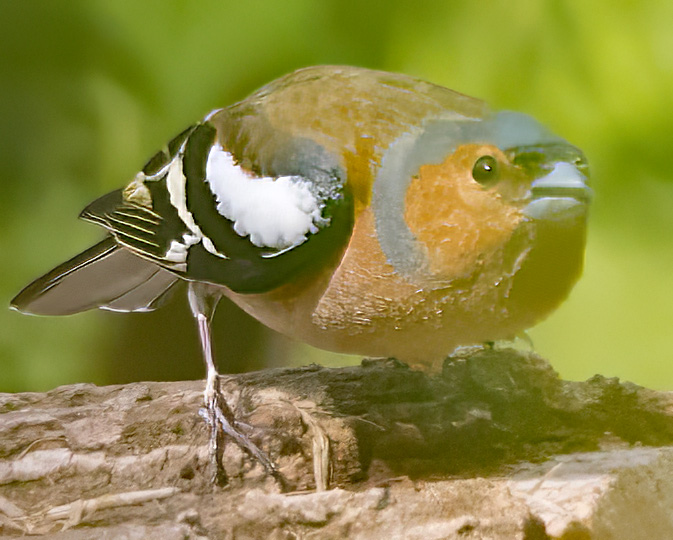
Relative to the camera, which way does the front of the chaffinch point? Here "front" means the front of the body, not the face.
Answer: to the viewer's right
